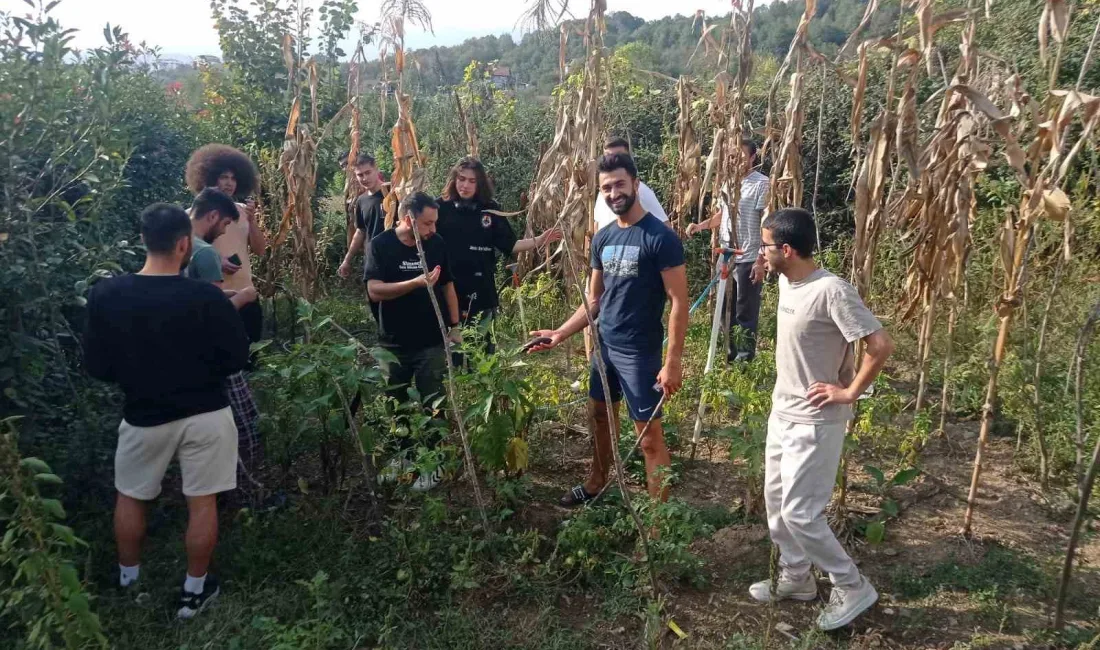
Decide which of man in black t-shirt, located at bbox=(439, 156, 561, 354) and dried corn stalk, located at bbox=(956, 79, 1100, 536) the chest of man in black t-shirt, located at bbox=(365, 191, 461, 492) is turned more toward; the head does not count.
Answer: the dried corn stalk

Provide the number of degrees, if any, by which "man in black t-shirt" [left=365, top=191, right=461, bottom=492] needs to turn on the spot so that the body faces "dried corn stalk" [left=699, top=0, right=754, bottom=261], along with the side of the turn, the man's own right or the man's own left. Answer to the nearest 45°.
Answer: approximately 90° to the man's own left

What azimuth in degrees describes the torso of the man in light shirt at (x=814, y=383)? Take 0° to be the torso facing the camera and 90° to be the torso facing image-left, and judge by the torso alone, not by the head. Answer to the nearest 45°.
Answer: approximately 45°

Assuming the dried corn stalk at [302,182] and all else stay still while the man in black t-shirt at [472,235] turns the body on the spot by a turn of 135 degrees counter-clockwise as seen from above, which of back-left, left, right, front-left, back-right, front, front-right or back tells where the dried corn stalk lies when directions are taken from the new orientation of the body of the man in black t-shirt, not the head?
left

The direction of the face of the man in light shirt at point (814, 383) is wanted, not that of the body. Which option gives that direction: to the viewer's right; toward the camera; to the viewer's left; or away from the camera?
to the viewer's left

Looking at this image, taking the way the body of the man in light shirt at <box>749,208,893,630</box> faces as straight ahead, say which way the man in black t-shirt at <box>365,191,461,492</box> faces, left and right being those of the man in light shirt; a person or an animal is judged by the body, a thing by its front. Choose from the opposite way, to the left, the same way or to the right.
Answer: to the left

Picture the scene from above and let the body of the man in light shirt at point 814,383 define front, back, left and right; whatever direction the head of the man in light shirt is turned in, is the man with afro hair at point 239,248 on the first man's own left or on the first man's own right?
on the first man's own right
